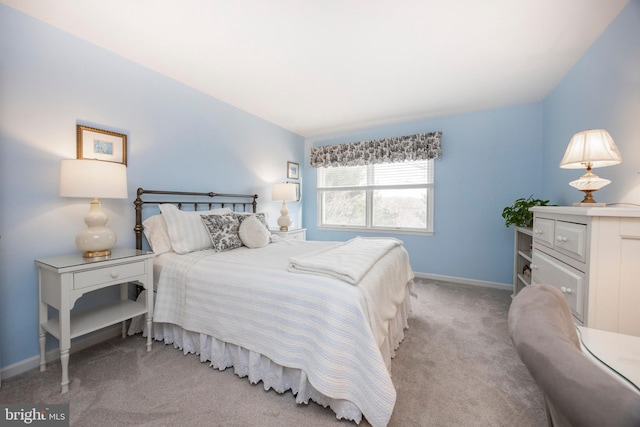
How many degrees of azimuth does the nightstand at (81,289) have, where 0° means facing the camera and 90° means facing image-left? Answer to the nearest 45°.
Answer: approximately 315°

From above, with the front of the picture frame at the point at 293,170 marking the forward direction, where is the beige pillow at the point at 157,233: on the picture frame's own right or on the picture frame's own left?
on the picture frame's own right

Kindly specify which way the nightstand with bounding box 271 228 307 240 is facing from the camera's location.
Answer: facing the viewer and to the right of the viewer

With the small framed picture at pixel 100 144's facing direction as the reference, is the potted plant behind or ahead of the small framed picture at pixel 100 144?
ahead

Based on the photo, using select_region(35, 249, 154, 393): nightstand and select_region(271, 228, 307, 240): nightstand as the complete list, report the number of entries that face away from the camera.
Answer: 0

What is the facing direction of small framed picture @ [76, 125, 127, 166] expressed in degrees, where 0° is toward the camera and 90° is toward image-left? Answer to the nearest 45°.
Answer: approximately 315°

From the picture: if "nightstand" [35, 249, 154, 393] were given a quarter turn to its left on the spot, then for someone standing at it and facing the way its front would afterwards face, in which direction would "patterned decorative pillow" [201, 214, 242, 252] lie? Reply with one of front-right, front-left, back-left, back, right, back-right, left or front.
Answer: front-right

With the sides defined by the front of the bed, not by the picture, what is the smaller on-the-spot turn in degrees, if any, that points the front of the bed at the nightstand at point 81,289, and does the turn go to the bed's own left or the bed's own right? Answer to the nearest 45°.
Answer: approximately 135° to the bed's own right

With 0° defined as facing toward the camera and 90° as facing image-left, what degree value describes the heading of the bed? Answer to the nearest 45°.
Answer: approximately 315°

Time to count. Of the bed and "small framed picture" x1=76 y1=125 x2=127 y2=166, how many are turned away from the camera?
0
